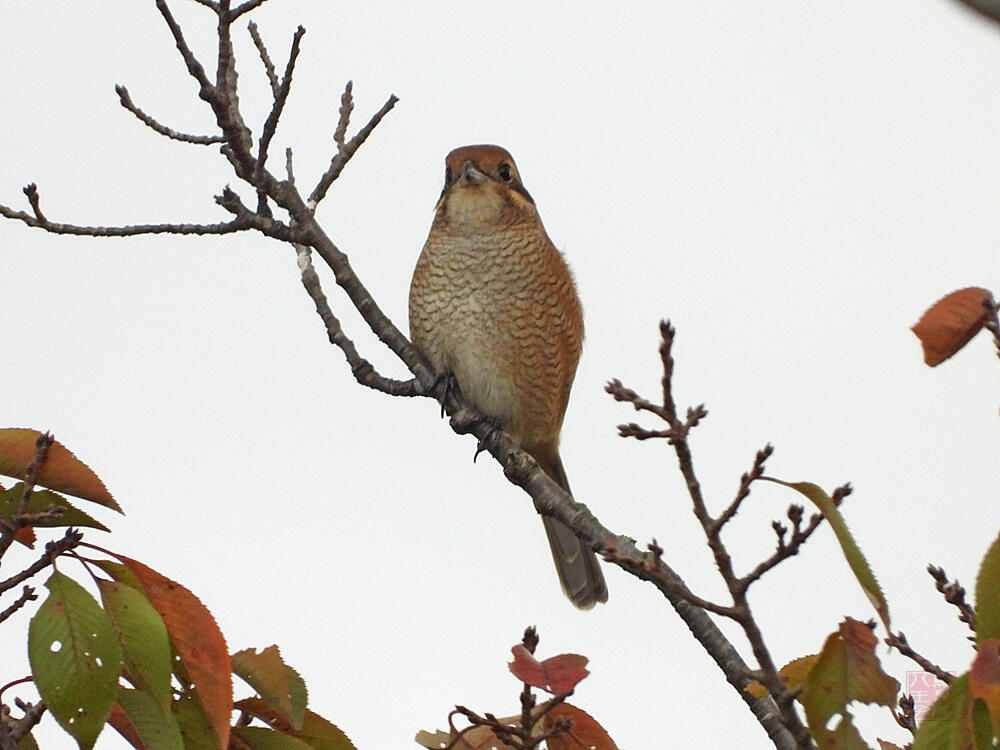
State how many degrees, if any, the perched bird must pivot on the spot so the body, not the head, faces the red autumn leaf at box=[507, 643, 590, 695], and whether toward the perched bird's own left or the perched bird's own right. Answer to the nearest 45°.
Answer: approximately 45° to the perched bird's own left

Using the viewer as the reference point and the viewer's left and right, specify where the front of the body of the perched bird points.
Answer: facing the viewer and to the left of the viewer

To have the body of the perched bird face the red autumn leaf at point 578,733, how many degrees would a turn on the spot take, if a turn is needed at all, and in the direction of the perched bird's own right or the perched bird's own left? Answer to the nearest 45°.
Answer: approximately 45° to the perched bird's own left

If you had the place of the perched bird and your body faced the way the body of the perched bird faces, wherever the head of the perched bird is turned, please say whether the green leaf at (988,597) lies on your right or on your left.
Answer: on your left

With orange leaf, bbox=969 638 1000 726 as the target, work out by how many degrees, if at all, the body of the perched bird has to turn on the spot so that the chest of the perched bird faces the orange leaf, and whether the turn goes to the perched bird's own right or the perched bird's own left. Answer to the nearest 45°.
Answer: approximately 45° to the perched bird's own left
